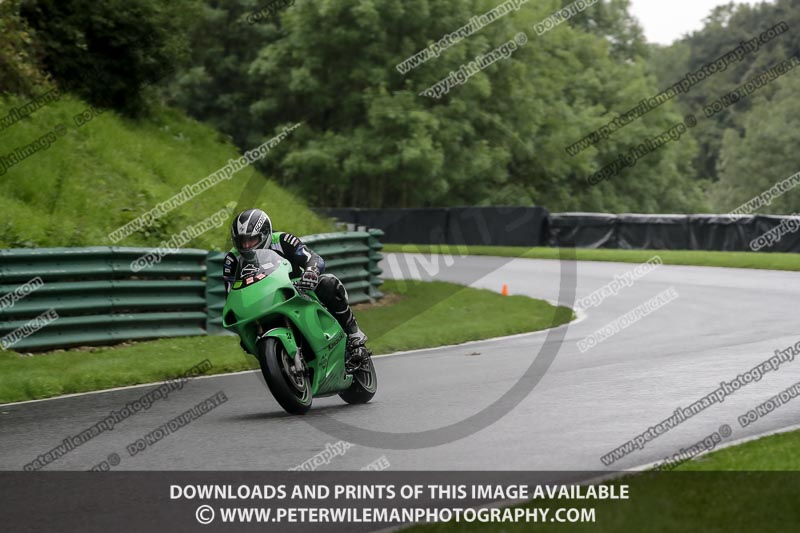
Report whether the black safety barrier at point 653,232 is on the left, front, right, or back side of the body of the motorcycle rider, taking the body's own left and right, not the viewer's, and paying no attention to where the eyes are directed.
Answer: back

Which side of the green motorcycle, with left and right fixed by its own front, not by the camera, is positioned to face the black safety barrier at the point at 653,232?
back

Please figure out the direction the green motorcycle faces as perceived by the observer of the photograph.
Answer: facing the viewer and to the left of the viewer

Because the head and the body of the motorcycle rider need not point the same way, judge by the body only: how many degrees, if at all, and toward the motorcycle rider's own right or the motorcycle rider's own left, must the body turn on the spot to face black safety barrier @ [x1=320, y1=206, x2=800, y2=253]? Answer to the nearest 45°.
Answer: approximately 135° to the motorcycle rider's own right

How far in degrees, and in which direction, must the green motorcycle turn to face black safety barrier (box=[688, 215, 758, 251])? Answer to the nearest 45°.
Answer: approximately 180°

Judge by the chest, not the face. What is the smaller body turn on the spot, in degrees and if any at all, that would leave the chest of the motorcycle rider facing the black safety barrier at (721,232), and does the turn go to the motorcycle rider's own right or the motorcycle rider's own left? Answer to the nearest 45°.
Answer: approximately 180°

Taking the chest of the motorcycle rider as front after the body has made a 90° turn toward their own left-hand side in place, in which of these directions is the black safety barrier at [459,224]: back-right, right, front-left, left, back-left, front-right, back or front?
back-left

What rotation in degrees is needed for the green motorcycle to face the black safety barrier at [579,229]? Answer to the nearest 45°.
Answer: approximately 135° to its right

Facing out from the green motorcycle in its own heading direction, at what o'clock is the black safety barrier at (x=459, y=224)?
The black safety barrier is roughly at 5 o'clock from the green motorcycle.

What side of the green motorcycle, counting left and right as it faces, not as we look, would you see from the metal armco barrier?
right
